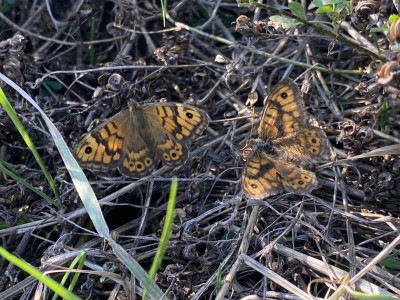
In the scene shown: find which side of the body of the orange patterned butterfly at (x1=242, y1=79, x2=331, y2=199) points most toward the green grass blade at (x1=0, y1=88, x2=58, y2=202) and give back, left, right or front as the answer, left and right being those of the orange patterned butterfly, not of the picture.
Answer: front

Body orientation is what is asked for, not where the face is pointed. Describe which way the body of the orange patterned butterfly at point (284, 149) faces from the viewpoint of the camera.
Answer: to the viewer's left

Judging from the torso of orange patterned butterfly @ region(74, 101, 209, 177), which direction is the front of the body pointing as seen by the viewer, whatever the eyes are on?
away from the camera

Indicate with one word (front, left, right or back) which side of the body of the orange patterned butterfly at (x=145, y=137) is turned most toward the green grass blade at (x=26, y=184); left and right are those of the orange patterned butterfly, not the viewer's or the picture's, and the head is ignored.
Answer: left

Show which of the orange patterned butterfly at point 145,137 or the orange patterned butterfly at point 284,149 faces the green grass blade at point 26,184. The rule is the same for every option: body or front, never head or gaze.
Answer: the orange patterned butterfly at point 284,149

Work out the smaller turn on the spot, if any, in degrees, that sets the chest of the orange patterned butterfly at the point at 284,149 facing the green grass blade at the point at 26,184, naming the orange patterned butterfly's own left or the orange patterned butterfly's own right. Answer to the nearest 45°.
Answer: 0° — it already faces it

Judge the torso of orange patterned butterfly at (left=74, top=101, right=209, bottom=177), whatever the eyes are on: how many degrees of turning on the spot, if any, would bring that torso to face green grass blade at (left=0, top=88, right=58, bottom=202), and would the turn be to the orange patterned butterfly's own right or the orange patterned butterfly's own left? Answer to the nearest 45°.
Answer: approximately 90° to the orange patterned butterfly's own left

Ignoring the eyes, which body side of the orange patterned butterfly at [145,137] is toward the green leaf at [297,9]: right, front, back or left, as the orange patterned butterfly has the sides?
right

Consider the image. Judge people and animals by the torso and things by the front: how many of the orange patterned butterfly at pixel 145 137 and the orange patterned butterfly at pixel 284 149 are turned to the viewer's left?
1

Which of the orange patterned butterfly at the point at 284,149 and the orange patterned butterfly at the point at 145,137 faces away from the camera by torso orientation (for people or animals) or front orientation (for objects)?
the orange patterned butterfly at the point at 145,137

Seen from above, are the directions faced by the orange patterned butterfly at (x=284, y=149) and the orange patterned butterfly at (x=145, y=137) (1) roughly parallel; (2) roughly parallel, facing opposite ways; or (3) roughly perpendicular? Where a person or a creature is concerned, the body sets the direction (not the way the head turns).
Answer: roughly perpendicular

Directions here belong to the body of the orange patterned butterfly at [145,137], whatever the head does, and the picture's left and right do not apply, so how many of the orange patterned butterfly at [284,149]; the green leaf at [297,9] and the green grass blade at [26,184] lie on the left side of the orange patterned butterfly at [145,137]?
1

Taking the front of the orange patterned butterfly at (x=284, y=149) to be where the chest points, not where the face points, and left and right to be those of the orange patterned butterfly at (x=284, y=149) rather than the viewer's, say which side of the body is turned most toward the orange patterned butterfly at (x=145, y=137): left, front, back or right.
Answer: front

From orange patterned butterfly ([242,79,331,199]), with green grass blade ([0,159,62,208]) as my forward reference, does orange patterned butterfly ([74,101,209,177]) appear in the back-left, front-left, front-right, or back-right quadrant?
front-right
